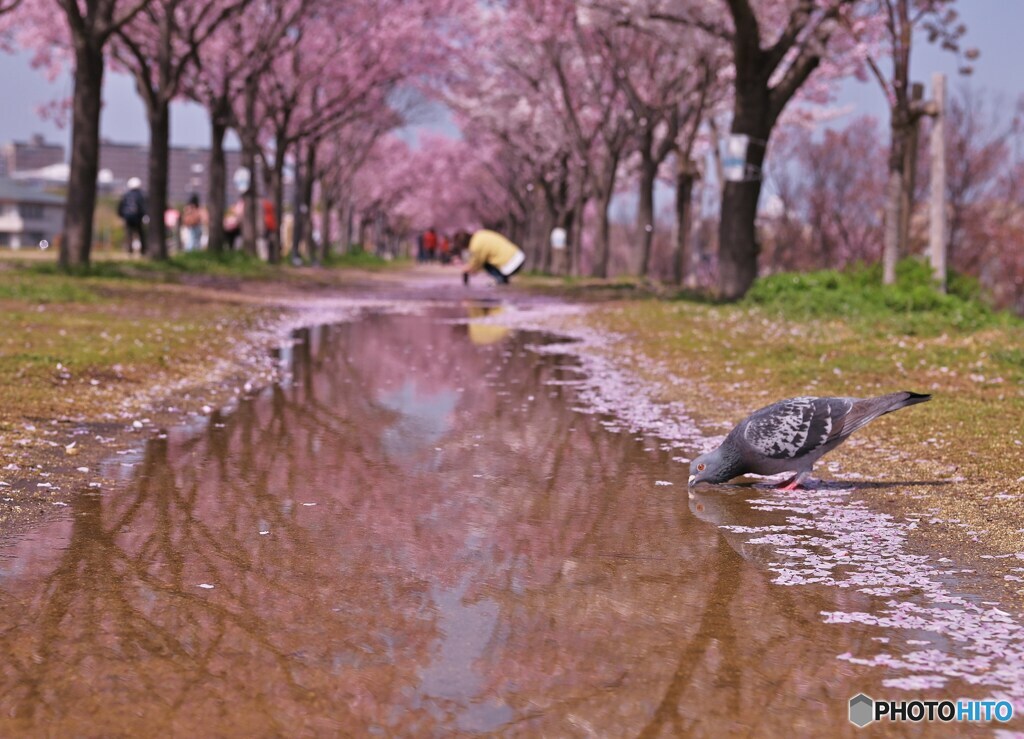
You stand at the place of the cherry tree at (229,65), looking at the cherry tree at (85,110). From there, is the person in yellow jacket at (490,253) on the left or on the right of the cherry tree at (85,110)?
left

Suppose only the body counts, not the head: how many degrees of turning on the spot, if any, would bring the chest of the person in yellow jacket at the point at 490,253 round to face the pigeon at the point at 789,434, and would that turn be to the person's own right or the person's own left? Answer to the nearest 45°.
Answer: approximately 90° to the person's own left

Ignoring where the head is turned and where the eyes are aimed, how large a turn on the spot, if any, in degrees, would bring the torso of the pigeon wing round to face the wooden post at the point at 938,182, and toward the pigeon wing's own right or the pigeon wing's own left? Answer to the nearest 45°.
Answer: approximately 90° to the pigeon wing's own right

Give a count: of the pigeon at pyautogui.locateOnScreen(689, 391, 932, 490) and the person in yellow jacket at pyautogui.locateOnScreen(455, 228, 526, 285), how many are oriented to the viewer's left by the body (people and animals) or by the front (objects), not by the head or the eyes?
2

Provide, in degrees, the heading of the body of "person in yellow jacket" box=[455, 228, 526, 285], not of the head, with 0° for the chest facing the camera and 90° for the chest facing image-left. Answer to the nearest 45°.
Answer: approximately 90°

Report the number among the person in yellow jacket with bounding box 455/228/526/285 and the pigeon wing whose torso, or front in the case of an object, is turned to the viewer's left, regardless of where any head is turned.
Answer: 2

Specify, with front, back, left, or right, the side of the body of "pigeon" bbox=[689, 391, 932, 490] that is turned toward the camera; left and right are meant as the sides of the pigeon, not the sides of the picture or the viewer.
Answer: left

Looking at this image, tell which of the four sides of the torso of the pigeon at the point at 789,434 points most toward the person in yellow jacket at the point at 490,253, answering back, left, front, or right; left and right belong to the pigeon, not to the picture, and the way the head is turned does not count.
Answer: right

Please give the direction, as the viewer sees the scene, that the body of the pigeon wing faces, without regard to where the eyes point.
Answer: to the viewer's left
